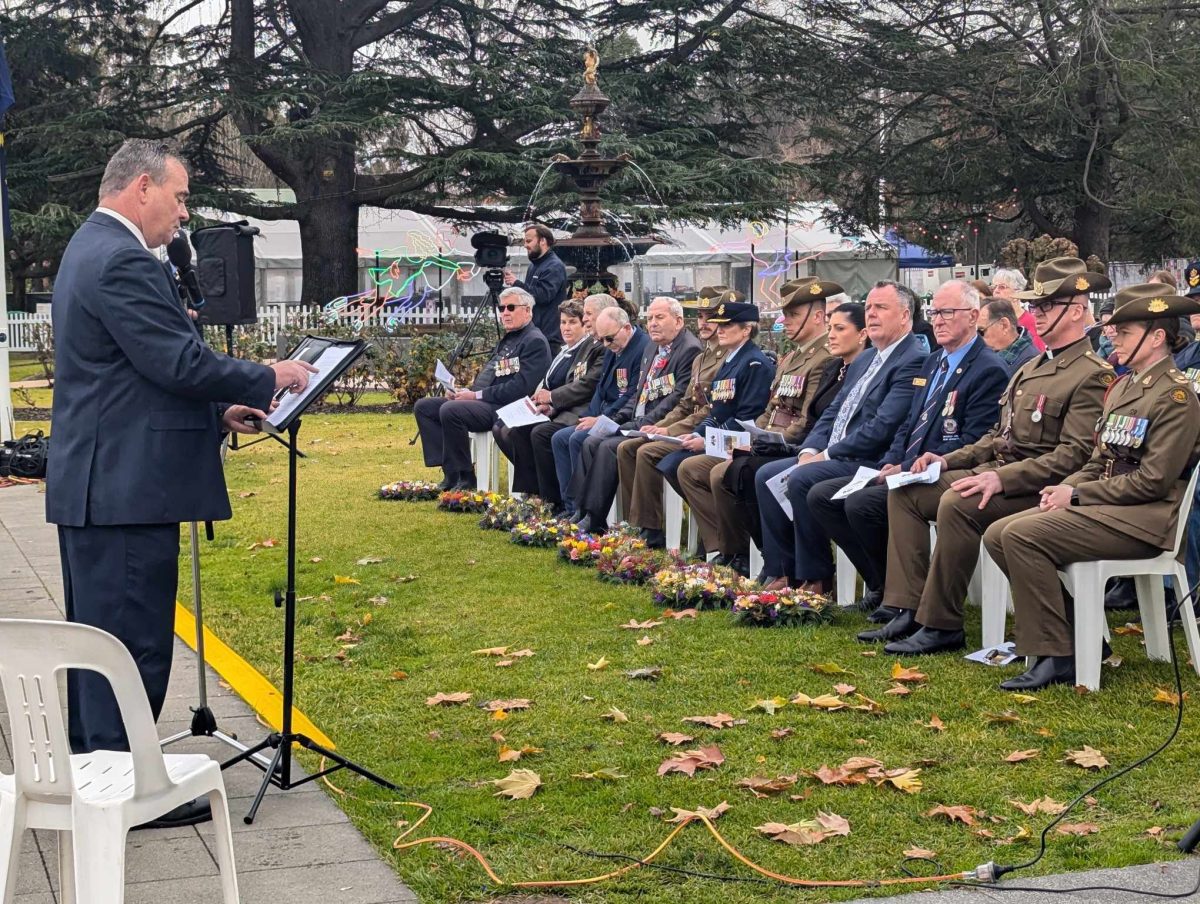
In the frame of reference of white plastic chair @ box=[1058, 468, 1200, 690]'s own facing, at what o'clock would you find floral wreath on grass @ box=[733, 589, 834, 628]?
The floral wreath on grass is roughly at 1 o'clock from the white plastic chair.

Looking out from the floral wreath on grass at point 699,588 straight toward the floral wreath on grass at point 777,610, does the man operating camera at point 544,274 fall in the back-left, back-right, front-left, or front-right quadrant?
back-left

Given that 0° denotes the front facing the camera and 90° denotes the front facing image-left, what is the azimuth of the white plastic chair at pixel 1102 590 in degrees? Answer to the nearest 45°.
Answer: approximately 90°

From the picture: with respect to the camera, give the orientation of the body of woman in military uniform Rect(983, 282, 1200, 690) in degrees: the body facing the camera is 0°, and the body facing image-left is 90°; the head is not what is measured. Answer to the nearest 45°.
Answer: approximately 90°

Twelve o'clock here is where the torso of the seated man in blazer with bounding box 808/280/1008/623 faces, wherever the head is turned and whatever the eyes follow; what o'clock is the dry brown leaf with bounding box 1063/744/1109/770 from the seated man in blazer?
The dry brown leaf is roughly at 10 o'clock from the seated man in blazer.

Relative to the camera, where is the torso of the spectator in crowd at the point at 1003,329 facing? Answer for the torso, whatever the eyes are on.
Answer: to the viewer's left

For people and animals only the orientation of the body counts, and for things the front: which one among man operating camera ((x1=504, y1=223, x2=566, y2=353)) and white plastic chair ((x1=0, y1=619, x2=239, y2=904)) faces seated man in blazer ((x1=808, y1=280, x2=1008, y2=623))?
the white plastic chair

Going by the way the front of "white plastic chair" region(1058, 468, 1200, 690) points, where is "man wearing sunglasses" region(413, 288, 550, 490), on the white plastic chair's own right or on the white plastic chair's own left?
on the white plastic chair's own right

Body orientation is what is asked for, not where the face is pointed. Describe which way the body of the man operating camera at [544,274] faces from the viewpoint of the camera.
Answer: to the viewer's left
